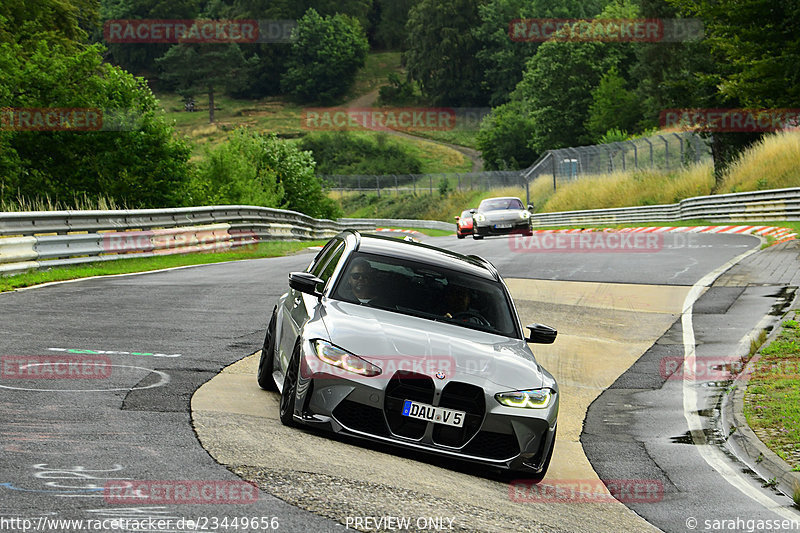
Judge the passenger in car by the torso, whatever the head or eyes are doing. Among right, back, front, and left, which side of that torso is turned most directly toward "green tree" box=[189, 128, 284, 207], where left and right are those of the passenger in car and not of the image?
back

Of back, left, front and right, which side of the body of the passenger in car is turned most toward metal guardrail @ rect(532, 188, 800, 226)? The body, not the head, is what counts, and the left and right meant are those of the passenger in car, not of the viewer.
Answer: back

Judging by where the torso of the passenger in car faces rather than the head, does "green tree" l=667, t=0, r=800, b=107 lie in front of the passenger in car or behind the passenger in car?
behind

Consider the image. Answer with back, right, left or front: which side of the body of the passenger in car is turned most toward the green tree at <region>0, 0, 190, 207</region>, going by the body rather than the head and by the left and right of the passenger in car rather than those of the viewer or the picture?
back

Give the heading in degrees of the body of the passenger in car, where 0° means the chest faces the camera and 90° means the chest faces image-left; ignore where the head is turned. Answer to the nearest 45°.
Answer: approximately 0°

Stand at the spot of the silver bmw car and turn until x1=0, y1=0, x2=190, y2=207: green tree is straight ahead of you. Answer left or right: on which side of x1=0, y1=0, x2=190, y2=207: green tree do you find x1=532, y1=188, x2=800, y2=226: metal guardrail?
right

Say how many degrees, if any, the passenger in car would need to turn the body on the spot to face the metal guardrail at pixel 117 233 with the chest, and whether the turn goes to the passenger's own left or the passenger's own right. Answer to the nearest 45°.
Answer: approximately 180°
